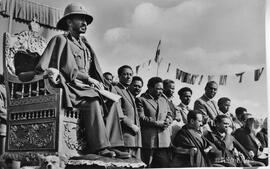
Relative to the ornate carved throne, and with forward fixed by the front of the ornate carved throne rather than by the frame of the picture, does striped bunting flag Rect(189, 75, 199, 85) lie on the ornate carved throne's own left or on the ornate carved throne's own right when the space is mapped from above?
on the ornate carved throne's own left

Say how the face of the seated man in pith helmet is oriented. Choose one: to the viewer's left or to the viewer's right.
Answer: to the viewer's right

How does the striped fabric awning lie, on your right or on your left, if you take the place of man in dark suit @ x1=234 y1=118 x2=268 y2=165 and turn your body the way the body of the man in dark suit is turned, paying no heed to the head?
on your right

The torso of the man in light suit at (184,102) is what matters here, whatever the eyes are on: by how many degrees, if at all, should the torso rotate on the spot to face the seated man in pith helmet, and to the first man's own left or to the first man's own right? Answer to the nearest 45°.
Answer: approximately 90° to the first man's own right
